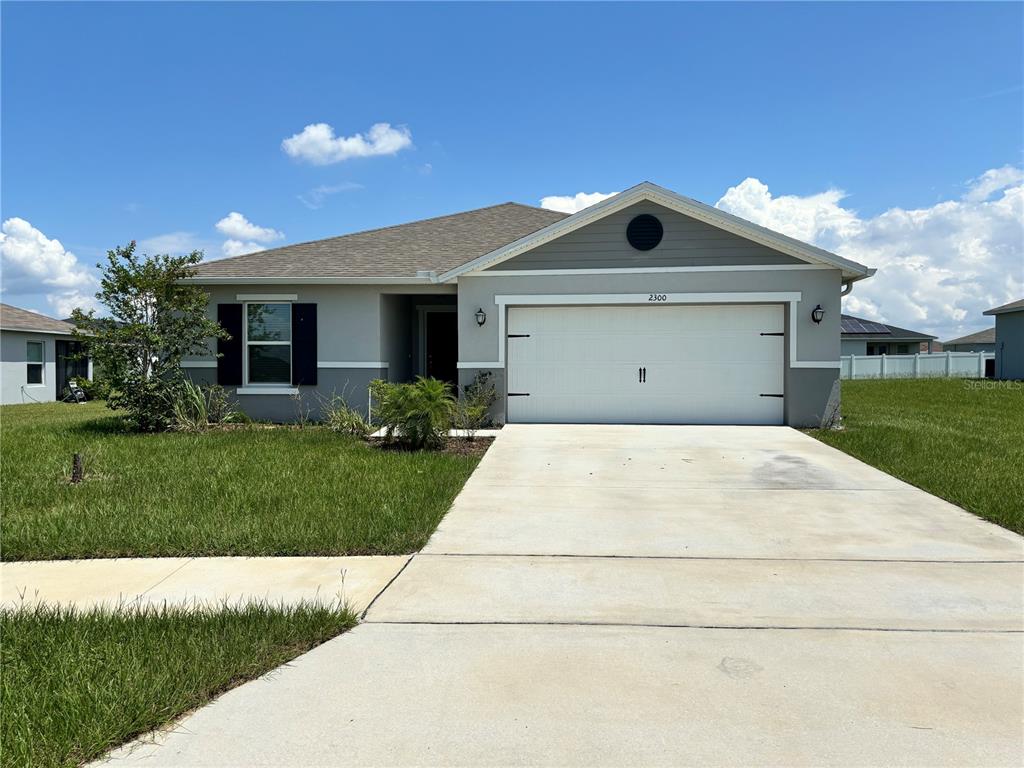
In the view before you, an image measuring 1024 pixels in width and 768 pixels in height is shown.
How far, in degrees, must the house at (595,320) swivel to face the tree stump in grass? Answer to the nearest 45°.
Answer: approximately 45° to its right

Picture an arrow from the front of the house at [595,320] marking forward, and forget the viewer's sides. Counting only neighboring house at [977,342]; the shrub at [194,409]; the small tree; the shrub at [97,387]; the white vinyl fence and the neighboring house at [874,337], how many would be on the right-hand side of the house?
3

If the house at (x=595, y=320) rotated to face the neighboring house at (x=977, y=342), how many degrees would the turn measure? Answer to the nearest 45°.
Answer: approximately 135° to its left

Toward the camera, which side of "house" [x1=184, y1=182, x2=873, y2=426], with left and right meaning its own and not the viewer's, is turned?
front

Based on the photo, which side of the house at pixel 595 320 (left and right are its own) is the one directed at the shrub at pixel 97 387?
right

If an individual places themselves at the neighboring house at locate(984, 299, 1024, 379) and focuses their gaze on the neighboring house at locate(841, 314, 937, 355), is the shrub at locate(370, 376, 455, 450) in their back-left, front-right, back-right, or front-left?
back-left

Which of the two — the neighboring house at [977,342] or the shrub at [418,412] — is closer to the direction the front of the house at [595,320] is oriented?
the shrub

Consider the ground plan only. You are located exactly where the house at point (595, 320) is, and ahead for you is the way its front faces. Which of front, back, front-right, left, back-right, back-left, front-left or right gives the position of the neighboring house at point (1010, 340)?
back-left

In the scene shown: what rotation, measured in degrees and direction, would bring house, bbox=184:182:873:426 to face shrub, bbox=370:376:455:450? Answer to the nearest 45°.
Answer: approximately 45° to its right

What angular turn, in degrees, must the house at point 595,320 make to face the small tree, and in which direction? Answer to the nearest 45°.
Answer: approximately 90° to its right

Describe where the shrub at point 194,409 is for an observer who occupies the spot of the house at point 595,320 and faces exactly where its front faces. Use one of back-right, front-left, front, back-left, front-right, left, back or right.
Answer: right

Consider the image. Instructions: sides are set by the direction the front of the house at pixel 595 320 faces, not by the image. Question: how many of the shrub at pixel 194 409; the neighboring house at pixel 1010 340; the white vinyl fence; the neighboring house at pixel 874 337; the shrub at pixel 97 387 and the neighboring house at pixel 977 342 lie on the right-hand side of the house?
2

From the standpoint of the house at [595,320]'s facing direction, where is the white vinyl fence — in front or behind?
behind
